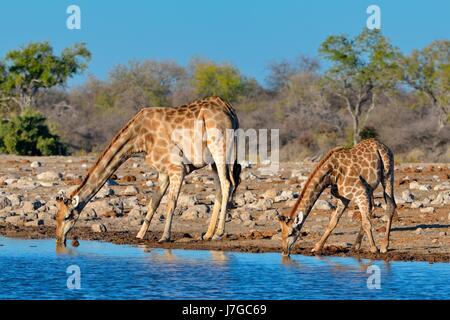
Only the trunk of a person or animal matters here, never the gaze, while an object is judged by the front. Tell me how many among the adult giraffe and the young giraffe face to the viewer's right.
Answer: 0

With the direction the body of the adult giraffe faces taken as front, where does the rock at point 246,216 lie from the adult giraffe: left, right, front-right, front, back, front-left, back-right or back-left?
back-right

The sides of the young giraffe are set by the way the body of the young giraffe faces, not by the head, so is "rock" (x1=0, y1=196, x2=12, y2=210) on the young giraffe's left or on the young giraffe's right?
on the young giraffe's right

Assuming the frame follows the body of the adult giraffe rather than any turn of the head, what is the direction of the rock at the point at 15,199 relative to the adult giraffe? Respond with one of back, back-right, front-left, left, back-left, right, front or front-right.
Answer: front-right

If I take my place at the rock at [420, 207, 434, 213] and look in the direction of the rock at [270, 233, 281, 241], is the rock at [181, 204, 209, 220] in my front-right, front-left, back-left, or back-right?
front-right

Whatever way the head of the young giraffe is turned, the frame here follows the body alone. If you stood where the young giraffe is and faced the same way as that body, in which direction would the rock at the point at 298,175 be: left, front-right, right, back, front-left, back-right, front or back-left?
back-right

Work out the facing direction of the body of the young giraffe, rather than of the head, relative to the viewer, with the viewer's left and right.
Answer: facing the viewer and to the left of the viewer

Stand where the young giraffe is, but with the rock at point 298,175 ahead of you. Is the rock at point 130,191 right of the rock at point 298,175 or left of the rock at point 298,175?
left

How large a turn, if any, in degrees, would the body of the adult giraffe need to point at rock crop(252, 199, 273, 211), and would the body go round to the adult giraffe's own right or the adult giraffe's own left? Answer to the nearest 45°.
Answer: approximately 135° to the adult giraffe's own right

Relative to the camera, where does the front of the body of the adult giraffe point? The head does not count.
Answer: to the viewer's left
